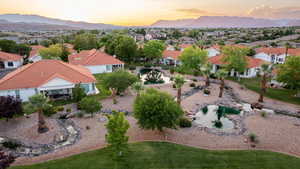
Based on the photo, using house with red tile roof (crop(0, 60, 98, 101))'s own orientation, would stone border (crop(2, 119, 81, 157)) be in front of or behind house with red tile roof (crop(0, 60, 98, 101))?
in front

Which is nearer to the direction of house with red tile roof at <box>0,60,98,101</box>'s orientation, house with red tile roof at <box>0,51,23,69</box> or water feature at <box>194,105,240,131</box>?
the water feature

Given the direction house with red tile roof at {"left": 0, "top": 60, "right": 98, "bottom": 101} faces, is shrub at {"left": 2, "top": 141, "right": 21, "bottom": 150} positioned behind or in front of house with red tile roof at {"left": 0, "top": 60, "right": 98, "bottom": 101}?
in front

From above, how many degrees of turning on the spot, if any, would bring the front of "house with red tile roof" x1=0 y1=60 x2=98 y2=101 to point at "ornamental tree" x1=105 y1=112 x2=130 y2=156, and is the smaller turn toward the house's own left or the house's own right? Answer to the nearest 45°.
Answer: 0° — it already faces it

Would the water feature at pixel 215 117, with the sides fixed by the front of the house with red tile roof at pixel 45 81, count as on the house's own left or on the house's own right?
on the house's own left

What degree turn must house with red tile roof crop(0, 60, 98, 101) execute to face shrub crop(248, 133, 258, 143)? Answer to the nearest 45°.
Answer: approximately 45° to its left

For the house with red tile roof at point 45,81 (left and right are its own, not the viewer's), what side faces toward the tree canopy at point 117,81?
left

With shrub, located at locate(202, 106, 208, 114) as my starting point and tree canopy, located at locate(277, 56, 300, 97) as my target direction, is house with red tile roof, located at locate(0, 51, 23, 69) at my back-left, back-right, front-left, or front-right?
back-left

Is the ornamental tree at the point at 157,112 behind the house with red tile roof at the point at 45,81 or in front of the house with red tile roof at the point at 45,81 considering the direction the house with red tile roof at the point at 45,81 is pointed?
in front

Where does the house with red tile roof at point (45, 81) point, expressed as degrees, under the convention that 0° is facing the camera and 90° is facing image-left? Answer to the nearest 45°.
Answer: approximately 0°

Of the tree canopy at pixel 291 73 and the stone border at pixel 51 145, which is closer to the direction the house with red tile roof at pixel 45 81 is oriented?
the stone border

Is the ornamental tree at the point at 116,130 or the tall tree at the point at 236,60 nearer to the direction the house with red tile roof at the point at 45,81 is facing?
the ornamental tree
